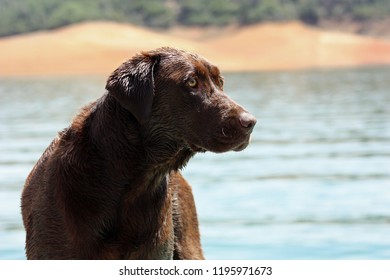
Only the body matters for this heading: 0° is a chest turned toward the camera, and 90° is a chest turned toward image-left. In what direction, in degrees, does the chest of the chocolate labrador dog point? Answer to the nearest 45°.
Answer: approximately 315°
